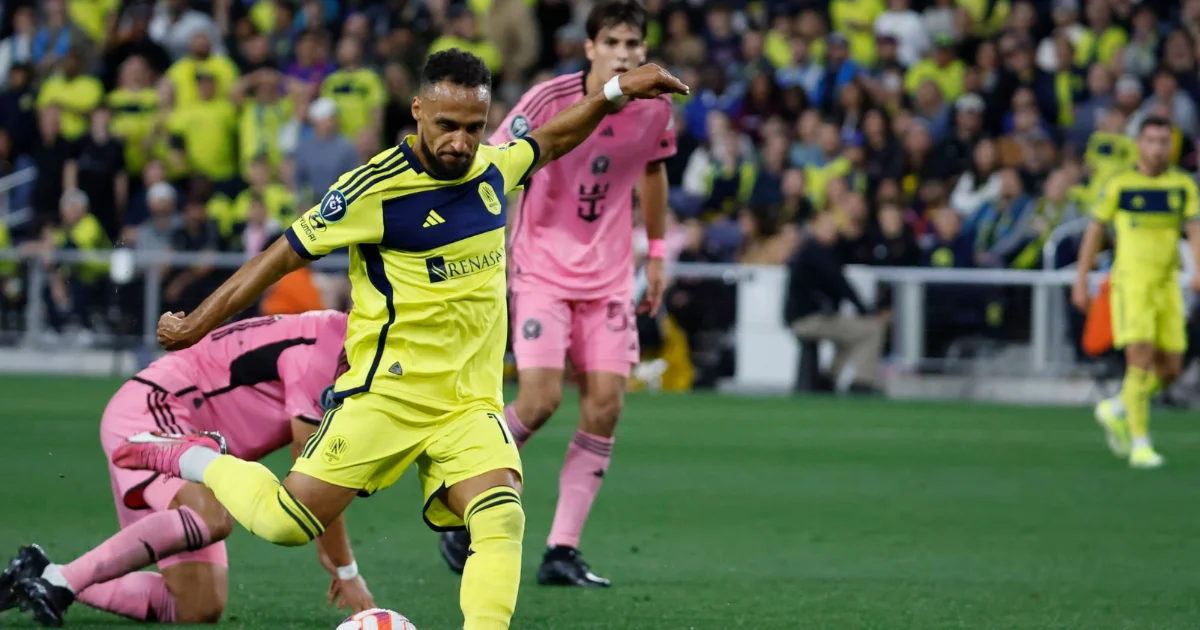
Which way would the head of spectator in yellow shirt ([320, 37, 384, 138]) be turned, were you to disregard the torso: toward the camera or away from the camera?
toward the camera

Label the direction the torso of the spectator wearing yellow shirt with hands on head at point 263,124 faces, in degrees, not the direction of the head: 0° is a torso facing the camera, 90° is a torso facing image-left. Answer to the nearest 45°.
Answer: approximately 0°

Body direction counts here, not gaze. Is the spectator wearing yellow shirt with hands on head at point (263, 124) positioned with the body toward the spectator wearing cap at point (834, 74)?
no

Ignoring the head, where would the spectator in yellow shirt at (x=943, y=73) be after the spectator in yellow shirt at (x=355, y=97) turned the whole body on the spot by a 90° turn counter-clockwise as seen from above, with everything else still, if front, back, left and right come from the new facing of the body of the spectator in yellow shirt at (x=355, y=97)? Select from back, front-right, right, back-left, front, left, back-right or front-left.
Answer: front

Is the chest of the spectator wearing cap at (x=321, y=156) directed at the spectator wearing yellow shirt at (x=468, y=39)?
no

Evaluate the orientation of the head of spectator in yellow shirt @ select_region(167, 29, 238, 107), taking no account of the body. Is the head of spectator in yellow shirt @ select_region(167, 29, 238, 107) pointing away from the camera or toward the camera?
toward the camera

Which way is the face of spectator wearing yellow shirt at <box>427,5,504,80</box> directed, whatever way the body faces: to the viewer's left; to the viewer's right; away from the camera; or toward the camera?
toward the camera

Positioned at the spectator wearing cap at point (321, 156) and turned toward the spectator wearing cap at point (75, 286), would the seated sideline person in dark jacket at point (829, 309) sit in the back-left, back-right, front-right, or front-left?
back-left

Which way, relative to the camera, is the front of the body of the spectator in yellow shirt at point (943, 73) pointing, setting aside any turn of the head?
toward the camera

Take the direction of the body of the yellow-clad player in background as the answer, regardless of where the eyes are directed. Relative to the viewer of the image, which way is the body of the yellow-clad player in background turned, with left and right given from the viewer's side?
facing the viewer

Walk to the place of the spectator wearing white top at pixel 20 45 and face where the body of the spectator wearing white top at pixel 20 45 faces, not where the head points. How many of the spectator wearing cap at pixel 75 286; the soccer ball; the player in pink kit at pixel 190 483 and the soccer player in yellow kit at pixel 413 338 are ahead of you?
4

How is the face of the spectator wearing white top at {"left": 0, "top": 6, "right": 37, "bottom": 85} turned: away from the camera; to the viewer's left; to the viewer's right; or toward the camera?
toward the camera

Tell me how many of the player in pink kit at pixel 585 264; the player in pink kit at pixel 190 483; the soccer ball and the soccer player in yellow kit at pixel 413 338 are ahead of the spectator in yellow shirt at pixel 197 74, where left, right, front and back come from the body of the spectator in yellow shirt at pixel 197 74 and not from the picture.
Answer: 4

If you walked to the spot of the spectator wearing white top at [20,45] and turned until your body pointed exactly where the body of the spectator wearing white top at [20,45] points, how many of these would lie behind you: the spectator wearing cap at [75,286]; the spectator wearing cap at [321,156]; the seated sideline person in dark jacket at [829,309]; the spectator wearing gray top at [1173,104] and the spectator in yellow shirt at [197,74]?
0

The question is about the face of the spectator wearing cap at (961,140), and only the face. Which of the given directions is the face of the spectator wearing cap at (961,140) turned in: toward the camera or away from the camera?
toward the camera

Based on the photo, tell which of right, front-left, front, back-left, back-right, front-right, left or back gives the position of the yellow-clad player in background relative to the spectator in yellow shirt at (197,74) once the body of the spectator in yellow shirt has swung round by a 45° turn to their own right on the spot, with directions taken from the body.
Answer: left

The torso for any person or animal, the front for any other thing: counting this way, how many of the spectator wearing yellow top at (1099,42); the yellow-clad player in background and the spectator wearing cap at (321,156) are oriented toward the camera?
3
